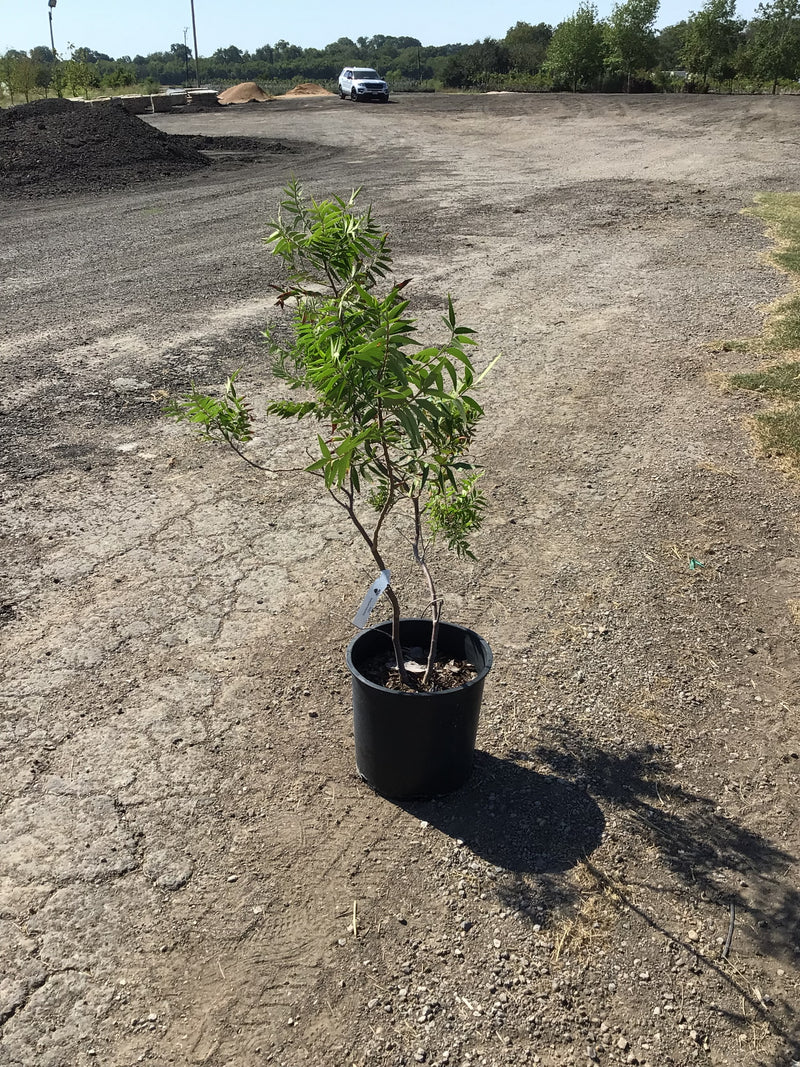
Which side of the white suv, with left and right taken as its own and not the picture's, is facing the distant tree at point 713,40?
left

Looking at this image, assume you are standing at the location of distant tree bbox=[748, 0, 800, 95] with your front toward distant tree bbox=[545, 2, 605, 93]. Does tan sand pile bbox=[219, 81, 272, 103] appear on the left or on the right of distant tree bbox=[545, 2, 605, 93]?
left

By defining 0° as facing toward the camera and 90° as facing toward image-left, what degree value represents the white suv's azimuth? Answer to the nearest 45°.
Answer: approximately 315°

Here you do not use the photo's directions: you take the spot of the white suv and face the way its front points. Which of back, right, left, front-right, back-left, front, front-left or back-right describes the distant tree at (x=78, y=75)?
back-right

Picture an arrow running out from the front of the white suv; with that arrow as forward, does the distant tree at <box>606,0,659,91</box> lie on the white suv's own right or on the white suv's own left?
on the white suv's own left

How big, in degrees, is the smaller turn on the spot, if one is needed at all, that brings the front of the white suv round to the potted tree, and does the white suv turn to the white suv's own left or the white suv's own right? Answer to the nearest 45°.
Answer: approximately 45° to the white suv's own right

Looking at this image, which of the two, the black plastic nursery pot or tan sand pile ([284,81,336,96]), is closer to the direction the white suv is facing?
the black plastic nursery pot

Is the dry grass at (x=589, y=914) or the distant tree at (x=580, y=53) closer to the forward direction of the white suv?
the dry grass

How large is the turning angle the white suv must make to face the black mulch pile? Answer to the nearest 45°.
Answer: approximately 45° to its right

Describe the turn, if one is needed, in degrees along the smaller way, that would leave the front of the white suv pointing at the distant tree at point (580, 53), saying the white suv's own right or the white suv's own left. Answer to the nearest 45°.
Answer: approximately 90° to the white suv's own left

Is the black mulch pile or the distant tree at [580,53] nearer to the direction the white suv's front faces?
the black mulch pile
